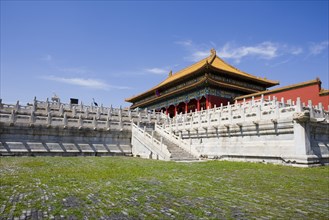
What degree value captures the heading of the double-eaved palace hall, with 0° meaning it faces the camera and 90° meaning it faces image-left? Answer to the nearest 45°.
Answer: approximately 45°
